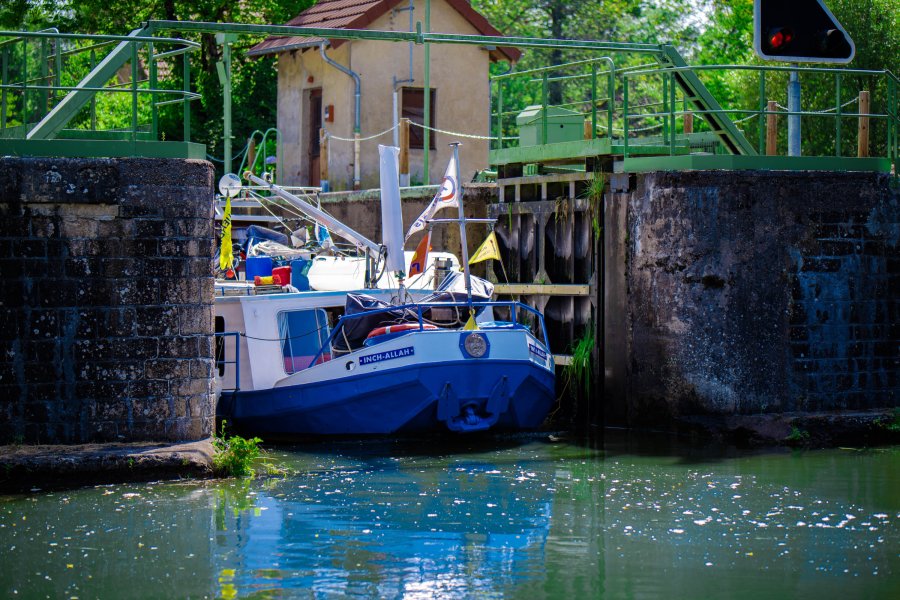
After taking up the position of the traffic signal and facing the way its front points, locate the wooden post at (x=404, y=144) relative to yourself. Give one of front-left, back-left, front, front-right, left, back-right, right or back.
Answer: back-right

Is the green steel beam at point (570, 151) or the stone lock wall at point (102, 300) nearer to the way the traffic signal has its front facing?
the stone lock wall

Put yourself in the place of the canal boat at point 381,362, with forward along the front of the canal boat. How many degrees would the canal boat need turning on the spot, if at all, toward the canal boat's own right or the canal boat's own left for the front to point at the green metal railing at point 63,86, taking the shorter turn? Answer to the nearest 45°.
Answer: approximately 90° to the canal boat's own right

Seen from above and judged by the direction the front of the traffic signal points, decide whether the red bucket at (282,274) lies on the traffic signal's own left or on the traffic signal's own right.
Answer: on the traffic signal's own right

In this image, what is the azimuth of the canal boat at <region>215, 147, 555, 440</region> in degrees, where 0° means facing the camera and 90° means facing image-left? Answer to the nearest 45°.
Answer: approximately 315°

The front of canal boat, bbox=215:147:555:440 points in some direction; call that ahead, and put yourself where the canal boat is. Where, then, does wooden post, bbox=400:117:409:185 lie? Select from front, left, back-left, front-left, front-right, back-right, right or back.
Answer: back-left

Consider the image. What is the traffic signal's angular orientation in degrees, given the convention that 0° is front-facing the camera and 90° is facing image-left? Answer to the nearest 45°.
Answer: approximately 0°

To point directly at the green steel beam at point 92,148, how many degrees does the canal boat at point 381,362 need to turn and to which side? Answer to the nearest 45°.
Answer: approximately 90° to its right

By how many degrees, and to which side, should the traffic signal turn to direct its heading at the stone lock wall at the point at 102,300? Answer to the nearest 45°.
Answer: approximately 90° to its right
